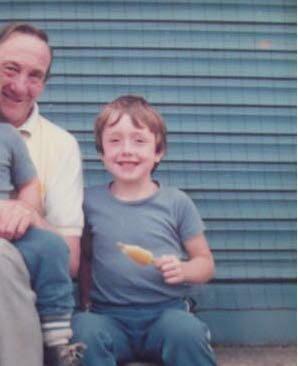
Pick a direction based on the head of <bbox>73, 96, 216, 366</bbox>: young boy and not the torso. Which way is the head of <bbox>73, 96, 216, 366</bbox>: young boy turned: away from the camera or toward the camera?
toward the camera

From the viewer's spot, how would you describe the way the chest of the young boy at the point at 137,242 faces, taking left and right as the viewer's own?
facing the viewer

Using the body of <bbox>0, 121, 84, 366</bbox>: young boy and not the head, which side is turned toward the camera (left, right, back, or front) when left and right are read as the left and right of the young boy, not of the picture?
front
